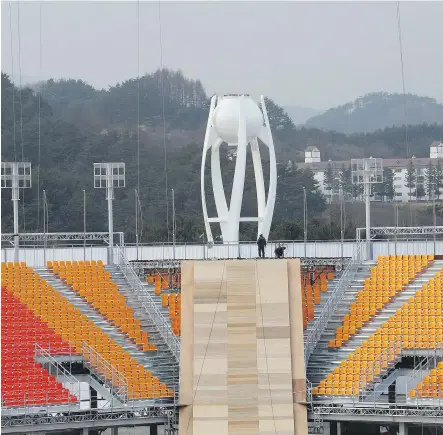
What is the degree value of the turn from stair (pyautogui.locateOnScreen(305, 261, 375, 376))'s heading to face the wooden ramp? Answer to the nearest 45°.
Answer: approximately 45° to its right

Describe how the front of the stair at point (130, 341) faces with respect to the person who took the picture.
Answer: facing the viewer and to the right of the viewer

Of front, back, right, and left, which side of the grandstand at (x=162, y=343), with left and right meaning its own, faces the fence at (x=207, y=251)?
back

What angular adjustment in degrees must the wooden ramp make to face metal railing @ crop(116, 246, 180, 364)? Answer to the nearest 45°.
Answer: approximately 135° to its right

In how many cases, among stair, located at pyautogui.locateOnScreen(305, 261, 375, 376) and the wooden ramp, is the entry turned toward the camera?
2

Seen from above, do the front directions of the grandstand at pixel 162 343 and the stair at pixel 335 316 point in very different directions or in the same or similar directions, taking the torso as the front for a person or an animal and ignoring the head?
same or similar directions

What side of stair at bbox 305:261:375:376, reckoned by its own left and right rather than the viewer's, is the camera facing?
front

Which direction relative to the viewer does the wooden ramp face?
toward the camera

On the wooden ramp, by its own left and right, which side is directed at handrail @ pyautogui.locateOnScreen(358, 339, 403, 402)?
left

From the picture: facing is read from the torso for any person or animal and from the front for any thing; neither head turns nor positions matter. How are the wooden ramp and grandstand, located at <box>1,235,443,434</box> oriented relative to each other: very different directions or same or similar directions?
same or similar directions
